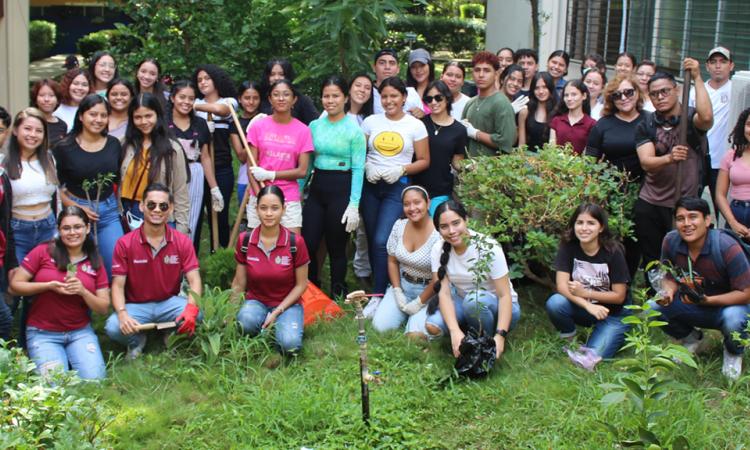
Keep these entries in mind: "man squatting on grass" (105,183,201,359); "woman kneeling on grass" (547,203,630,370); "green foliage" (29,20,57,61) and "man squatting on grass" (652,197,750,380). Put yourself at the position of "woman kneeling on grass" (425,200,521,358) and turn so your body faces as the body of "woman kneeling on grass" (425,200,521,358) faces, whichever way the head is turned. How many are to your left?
2

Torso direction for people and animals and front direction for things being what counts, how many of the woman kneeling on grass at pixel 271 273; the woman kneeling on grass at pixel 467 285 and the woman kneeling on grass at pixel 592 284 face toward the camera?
3

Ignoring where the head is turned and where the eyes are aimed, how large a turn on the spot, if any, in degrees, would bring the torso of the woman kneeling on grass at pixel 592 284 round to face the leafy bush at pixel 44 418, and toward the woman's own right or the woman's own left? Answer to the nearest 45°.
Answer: approximately 45° to the woman's own right

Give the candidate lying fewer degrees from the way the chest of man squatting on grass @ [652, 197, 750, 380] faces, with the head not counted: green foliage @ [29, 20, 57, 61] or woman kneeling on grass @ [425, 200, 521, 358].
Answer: the woman kneeling on grass

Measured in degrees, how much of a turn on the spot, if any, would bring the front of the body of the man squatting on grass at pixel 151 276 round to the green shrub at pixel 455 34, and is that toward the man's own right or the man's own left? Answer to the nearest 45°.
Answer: approximately 135° to the man's own left

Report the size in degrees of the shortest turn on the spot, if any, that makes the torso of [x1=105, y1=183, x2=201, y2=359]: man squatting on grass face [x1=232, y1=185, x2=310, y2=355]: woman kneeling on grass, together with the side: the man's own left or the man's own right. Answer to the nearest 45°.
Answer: approximately 90° to the man's own left

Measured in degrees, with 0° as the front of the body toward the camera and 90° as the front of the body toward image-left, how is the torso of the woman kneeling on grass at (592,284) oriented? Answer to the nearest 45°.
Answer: approximately 0°

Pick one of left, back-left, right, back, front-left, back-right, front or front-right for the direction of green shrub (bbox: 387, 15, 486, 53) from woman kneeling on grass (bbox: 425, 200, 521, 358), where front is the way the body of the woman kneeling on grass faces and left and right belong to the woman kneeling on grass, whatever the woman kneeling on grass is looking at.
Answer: back
